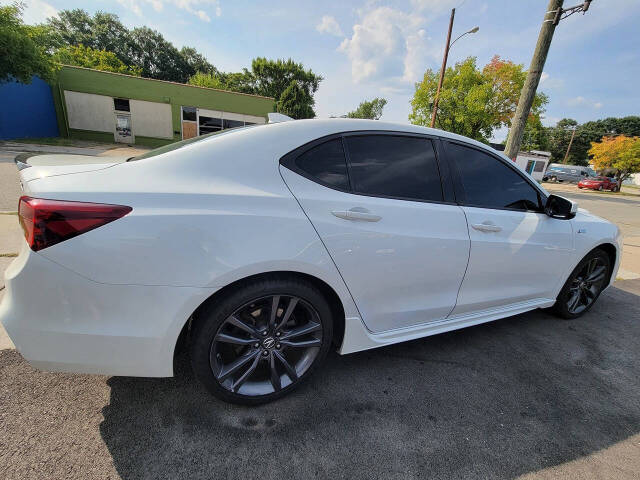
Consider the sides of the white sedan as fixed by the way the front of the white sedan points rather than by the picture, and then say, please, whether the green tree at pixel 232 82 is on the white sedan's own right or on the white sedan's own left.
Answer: on the white sedan's own left

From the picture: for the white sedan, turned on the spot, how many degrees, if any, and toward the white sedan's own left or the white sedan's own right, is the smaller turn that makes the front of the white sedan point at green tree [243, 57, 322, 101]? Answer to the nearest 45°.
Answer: approximately 45° to the white sedan's own left

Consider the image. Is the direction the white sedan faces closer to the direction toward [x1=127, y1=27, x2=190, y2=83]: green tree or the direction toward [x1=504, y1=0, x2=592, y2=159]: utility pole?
the utility pole

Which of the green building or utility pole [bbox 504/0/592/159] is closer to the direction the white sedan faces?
the utility pole

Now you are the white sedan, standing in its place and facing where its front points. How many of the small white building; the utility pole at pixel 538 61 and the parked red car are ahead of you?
3

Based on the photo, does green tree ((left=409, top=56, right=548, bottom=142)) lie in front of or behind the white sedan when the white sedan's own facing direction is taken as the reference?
in front

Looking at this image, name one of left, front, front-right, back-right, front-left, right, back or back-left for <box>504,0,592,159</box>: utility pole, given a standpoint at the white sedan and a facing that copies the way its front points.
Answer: front

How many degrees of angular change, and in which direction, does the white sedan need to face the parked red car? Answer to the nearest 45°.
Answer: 0° — it already faces it

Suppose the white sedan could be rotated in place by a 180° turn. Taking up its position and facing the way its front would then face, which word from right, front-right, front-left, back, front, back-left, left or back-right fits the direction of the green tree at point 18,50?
right

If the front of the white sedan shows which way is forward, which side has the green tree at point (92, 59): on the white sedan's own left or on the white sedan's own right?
on the white sedan's own left

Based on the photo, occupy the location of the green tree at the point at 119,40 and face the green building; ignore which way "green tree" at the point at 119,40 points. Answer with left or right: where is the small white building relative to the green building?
left

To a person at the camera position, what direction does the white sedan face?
facing away from the viewer and to the right of the viewer

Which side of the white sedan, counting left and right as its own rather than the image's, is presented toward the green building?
left

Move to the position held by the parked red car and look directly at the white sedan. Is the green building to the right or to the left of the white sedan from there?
right
